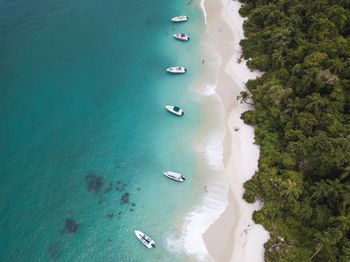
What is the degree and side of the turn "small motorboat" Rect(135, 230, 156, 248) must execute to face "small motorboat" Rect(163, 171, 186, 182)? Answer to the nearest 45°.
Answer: approximately 45° to its right

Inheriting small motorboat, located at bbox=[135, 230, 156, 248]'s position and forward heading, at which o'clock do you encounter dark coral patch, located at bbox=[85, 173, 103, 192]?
The dark coral patch is roughly at 12 o'clock from the small motorboat.

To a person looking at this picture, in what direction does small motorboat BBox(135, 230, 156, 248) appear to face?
facing away from the viewer and to the left of the viewer

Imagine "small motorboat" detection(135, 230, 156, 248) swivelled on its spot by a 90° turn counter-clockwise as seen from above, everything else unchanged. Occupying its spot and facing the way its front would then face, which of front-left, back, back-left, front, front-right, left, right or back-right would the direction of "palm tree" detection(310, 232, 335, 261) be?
back-left

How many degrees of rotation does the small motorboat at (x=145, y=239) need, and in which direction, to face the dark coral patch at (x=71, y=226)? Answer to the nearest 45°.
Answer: approximately 45° to its left

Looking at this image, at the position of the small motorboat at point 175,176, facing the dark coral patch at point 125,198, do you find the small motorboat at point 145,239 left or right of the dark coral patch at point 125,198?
left

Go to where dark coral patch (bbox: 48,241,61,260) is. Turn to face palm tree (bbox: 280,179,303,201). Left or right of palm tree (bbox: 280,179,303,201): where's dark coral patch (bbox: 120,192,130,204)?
left

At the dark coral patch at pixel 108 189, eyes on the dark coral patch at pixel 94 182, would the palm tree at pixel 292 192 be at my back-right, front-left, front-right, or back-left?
back-right

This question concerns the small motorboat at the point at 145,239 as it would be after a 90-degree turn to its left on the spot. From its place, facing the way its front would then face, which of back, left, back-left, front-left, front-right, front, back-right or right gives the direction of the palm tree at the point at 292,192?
back-left
